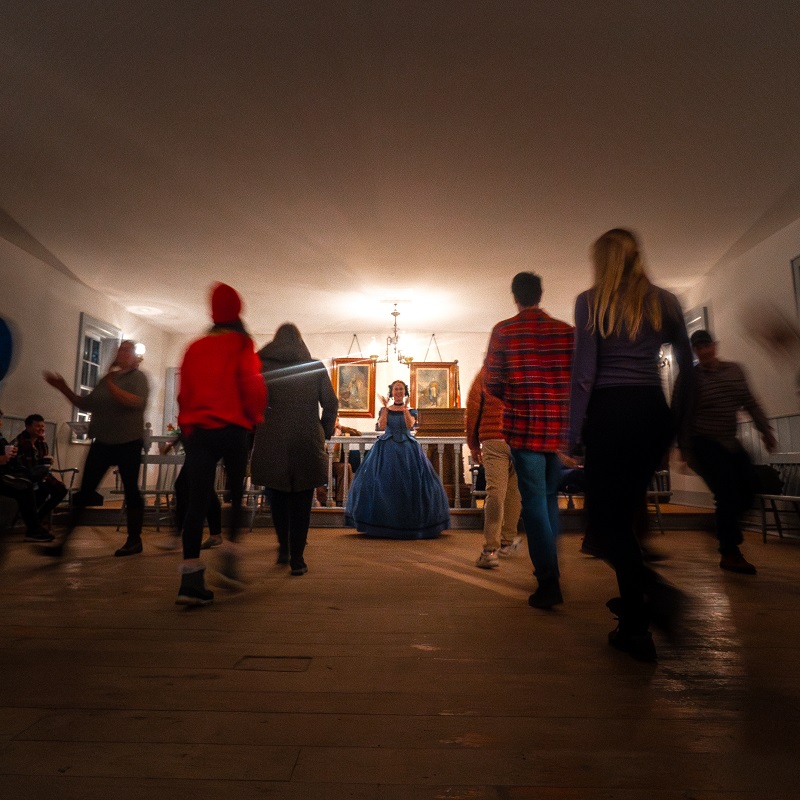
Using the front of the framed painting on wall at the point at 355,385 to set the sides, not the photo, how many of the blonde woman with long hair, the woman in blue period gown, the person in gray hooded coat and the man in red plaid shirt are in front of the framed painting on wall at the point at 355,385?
4

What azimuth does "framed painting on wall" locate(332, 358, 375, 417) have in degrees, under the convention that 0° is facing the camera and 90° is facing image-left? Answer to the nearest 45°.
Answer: approximately 0°

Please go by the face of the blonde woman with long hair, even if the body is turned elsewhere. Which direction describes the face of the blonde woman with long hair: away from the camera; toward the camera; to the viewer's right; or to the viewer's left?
away from the camera

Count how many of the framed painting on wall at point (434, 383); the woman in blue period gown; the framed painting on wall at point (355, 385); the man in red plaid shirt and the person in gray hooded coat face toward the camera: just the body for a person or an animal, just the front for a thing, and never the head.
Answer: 3

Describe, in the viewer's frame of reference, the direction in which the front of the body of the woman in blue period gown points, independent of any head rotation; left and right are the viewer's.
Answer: facing the viewer

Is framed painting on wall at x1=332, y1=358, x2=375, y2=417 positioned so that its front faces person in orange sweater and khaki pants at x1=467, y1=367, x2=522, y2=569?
yes

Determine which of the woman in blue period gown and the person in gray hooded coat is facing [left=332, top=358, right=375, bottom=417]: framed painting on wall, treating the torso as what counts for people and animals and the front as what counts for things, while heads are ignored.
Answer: the person in gray hooded coat

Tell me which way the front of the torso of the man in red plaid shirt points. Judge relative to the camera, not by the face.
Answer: away from the camera

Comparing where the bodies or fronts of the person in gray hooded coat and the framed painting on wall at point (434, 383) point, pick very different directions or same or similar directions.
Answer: very different directions

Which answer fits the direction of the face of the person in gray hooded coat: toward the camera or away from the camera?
away from the camera

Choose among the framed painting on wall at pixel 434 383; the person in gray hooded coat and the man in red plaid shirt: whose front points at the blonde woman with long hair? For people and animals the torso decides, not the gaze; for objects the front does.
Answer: the framed painting on wall

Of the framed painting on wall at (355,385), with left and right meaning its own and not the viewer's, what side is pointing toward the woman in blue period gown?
front

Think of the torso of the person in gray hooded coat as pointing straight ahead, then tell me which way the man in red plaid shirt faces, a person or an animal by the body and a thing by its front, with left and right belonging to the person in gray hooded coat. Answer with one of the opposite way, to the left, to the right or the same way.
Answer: the same way

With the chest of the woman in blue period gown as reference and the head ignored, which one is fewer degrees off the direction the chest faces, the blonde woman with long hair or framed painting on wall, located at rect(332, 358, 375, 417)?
the blonde woman with long hair

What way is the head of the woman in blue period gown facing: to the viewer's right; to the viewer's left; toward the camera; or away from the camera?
toward the camera

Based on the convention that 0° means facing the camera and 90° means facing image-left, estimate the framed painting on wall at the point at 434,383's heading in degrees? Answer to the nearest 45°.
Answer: approximately 0°

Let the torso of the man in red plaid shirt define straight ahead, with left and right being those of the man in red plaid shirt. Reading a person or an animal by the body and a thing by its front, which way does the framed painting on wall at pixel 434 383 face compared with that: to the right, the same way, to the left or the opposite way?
the opposite way
